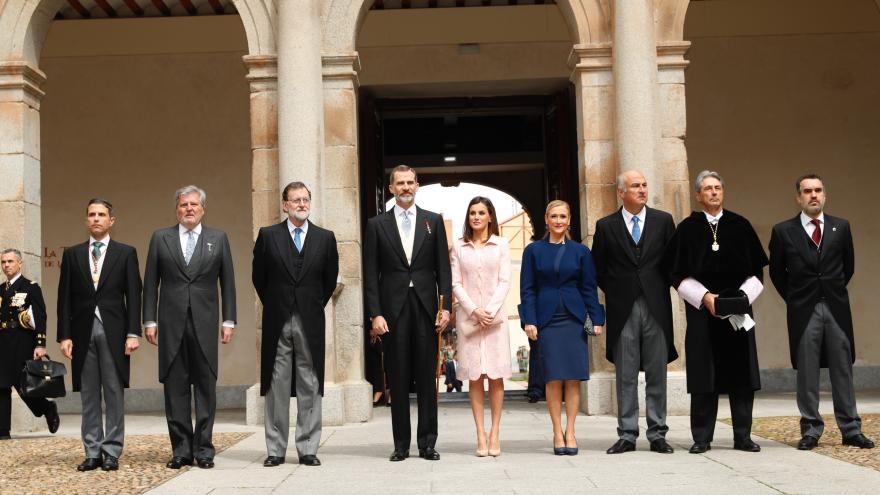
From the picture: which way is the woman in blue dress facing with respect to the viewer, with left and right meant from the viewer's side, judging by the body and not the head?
facing the viewer

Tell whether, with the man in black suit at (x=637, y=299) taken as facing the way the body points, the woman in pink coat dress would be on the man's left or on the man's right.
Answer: on the man's right

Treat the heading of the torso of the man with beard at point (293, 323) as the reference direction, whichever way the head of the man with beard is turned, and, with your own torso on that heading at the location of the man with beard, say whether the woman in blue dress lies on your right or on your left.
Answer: on your left

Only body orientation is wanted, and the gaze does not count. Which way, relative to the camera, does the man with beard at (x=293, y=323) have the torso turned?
toward the camera

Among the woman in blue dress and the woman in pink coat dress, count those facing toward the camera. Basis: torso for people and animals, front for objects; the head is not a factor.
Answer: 2

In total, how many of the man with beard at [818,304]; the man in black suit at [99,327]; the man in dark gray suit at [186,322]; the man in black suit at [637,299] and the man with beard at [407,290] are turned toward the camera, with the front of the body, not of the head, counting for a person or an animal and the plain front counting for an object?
5

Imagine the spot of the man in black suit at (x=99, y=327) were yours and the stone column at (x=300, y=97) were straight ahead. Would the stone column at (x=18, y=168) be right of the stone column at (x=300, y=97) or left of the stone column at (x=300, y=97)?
left

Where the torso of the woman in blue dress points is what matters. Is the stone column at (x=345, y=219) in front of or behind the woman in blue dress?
behind

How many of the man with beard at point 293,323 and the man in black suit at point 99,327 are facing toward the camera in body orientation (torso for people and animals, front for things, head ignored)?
2

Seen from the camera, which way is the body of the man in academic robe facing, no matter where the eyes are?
toward the camera

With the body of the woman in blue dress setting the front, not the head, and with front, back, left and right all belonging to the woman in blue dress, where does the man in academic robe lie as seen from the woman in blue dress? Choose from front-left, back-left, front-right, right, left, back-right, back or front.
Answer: left

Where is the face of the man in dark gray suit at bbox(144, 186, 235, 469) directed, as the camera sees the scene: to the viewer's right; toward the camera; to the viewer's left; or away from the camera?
toward the camera

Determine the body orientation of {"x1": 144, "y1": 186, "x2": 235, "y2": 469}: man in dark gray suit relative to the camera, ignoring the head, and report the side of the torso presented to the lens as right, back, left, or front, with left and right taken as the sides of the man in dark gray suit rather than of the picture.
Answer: front

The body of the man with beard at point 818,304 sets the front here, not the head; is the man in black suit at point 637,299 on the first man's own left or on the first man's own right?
on the first man's own right

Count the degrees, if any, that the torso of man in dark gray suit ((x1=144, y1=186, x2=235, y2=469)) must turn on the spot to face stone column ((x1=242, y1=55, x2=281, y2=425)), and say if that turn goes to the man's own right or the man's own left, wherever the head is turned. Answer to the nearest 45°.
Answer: approximately 180°

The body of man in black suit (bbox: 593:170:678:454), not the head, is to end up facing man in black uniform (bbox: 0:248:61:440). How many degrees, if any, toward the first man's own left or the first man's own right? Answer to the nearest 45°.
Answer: approximately 90° to the first man's own right
